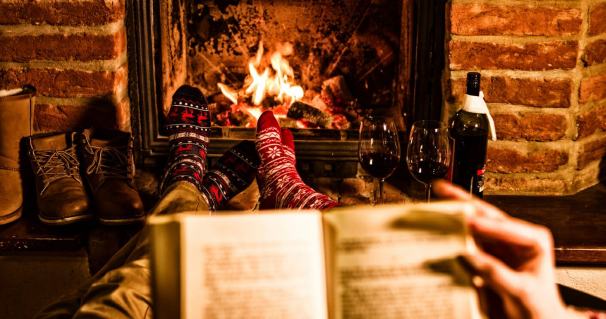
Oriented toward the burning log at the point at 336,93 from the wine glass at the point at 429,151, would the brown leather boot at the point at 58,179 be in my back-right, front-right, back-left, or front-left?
front-left

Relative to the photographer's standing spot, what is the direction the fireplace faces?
facing the viewer

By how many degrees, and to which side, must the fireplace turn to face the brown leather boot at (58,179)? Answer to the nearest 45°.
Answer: approximately 45° to its right

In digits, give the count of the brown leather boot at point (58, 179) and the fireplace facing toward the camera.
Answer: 2

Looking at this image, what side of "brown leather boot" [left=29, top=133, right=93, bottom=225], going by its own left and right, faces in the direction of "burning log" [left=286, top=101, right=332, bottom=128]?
left

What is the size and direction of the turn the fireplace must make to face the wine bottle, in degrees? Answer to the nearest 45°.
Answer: approximately 45° to its left

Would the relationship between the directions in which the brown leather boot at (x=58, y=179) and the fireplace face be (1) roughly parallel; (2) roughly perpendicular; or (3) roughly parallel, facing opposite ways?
roughly parallel

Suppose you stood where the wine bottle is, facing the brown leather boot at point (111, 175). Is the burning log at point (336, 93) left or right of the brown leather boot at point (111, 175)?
right

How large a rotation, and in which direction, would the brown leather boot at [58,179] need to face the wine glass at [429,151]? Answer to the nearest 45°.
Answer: approximately 45° to its left

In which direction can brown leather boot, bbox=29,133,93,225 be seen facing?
toward the camera
